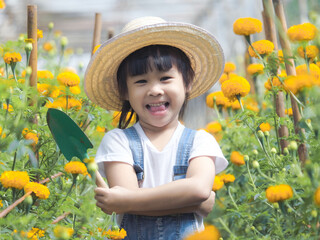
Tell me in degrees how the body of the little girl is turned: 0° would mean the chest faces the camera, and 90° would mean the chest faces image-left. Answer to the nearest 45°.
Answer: approximately 0°

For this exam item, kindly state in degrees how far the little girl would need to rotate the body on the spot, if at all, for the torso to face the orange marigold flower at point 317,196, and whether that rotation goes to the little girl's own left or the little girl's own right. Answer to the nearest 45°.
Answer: approximately 45° to the little girl's own left

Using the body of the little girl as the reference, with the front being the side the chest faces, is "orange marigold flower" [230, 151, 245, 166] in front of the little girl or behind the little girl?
behind
